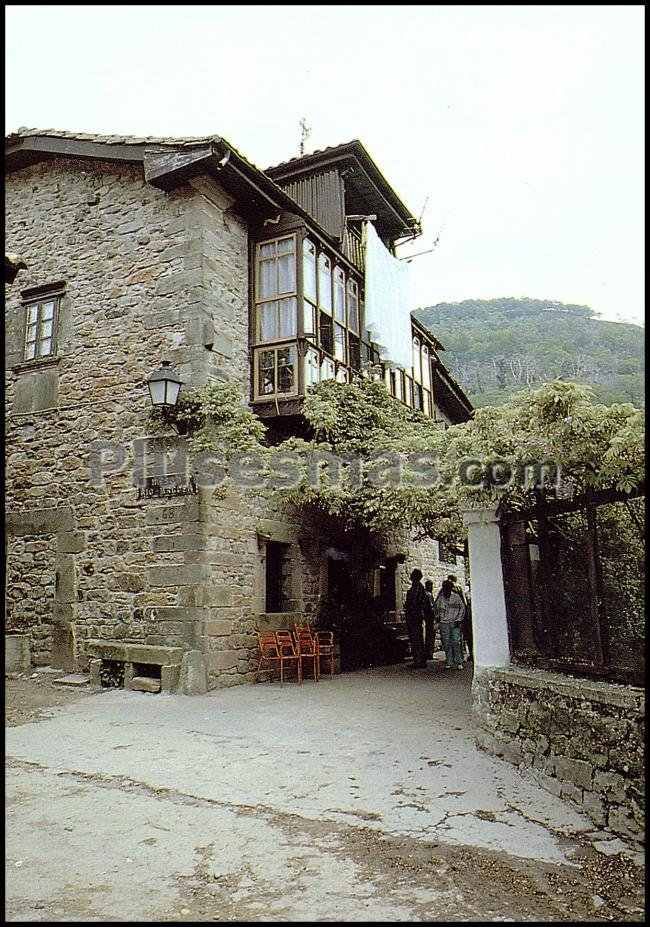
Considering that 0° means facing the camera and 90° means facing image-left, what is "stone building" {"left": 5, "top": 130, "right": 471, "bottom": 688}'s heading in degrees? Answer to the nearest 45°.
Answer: approximately 315°

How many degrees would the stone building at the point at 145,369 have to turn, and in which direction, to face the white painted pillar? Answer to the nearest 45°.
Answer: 0° — it already faces it

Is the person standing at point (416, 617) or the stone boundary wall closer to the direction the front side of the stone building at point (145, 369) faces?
the stone boundary wall

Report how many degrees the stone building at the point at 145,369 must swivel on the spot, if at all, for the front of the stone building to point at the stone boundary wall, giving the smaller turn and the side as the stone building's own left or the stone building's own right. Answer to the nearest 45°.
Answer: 0° — it already faces it

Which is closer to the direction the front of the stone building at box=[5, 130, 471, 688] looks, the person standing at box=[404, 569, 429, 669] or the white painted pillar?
the white painted pillar
